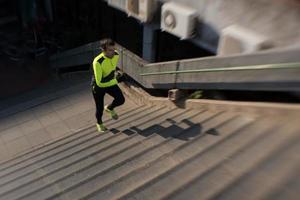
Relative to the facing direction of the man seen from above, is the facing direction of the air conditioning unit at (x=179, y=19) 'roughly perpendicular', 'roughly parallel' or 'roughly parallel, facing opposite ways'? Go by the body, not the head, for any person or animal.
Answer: roughly perpendicular

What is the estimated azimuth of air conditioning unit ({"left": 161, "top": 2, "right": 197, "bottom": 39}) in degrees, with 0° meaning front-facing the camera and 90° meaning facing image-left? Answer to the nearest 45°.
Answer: approximately 45°

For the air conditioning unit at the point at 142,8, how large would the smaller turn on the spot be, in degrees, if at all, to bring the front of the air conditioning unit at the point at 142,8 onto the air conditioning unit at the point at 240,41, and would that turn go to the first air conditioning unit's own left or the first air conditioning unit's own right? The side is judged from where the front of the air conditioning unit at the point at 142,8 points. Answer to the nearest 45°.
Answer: approximately 90° to the first air conditioning unit's own left
